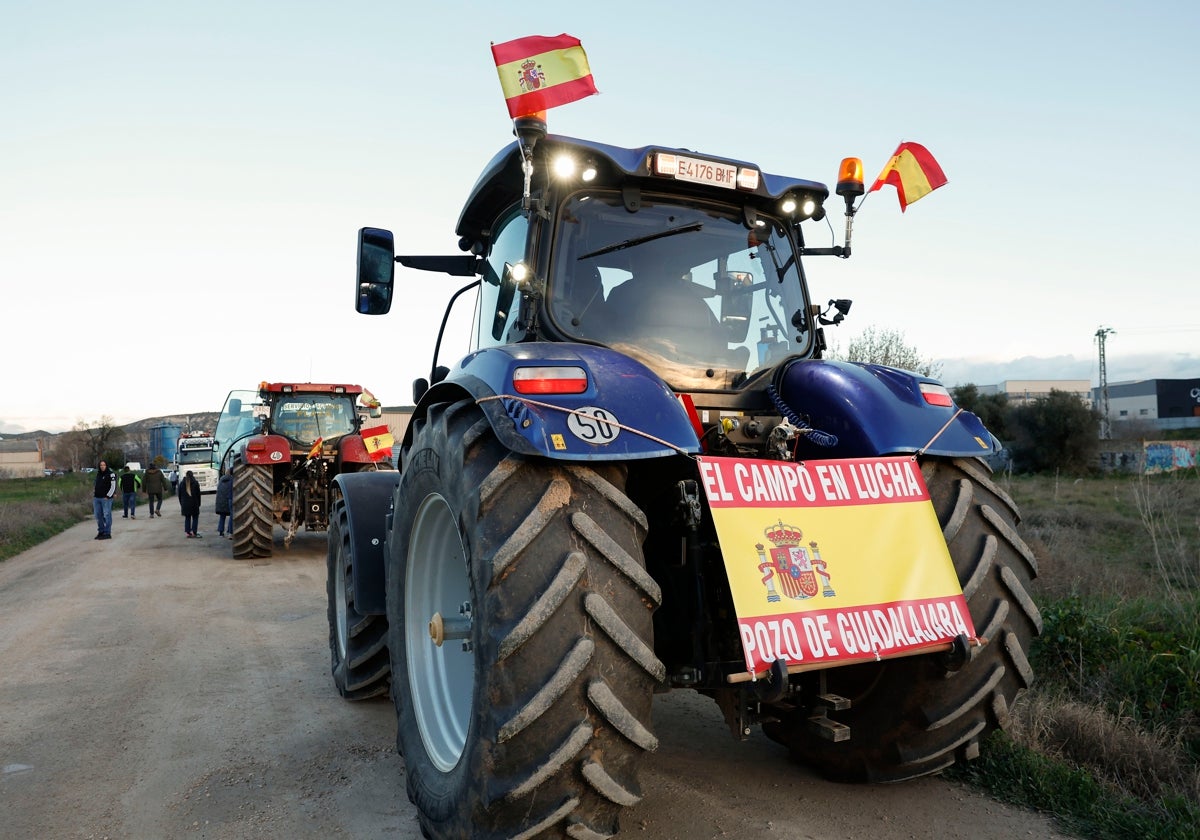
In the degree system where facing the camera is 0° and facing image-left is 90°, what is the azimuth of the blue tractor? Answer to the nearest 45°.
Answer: approximately 135°

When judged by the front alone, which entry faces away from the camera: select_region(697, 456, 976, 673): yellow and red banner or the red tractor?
the red tractor

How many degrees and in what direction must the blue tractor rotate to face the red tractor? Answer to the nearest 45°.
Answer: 0° — it already faces it

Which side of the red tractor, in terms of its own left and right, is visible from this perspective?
back

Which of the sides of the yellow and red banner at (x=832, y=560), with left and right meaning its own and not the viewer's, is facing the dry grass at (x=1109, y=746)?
left

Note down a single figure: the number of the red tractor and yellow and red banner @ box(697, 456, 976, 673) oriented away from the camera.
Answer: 1

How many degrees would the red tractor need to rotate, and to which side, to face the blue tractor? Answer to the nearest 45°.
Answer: approximately 180°

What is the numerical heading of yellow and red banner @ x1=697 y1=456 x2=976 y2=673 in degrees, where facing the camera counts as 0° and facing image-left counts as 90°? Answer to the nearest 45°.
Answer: approximately 315°

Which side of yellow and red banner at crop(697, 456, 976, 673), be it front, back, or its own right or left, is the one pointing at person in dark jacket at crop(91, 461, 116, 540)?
back

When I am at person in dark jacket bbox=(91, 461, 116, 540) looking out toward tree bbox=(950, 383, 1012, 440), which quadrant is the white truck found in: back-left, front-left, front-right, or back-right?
front-left
